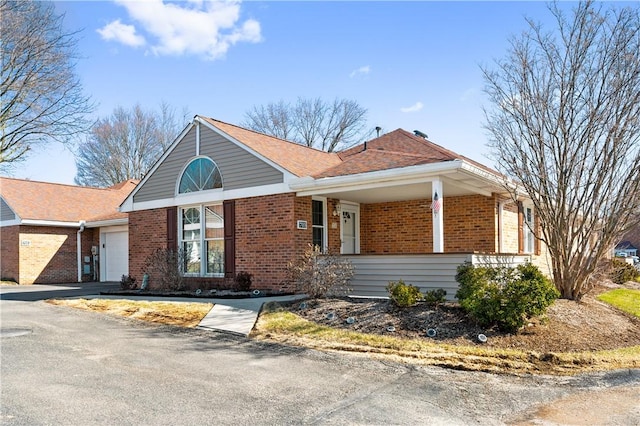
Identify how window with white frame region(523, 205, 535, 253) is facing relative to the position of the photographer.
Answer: facing the viewer and to the right of the viewer

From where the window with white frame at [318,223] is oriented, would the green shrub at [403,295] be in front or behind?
in front

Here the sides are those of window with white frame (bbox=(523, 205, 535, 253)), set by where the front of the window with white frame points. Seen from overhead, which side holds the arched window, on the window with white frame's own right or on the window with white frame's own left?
on the window with white frame's own right

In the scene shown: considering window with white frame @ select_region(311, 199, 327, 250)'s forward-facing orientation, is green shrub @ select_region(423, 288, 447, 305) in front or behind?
in front

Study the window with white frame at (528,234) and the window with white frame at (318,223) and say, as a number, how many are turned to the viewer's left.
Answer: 0

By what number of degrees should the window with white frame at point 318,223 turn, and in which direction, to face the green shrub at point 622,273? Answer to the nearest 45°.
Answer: approximately 90° to its left

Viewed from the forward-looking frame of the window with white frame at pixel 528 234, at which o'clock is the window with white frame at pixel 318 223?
the window with white frame at pixel 318 223 is roughly at 3 o'clock from the window with white frame at pixel 528 234.

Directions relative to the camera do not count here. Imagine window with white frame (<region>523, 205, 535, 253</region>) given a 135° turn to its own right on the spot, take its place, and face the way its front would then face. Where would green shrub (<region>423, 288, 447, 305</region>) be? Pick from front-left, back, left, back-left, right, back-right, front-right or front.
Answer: left

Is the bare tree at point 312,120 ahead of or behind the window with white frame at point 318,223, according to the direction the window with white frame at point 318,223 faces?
behind

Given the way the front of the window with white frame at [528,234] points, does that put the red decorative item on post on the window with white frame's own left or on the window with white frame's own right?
on the window with white frame's own right
